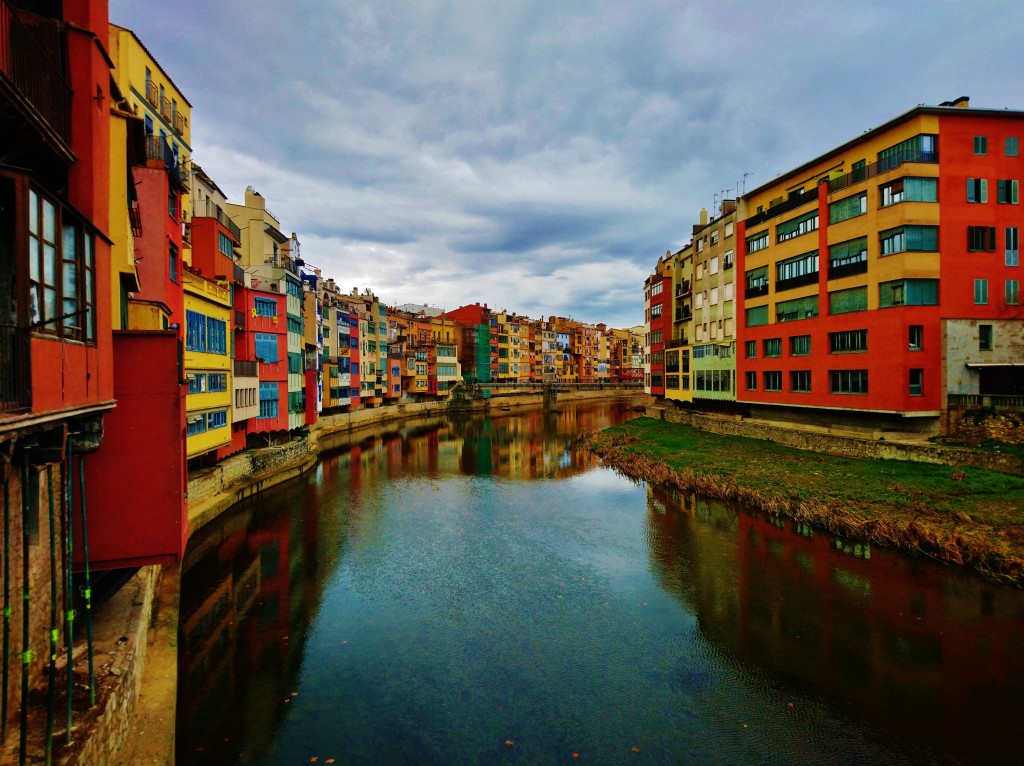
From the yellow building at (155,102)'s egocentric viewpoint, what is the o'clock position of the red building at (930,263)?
The red building is roughly at 11 o'clock from the yellow building.

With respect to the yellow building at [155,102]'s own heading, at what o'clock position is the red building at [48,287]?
The red building is roughly at 3 o'clock from the yellow building.

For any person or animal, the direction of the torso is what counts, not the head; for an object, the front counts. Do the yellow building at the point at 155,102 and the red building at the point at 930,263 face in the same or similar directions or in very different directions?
very different directions

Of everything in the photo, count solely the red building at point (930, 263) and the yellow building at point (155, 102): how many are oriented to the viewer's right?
1

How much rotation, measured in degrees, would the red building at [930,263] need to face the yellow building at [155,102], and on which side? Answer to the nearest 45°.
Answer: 0° — it already faces it

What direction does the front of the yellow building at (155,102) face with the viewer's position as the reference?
facing to the right of the viewer

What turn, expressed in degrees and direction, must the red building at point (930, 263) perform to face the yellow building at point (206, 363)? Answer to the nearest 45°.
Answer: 0° — it already faces it

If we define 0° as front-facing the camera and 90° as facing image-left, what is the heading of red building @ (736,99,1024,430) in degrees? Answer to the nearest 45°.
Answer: approximately 45°

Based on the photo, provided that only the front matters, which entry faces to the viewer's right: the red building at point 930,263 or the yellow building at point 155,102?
the yellow building
